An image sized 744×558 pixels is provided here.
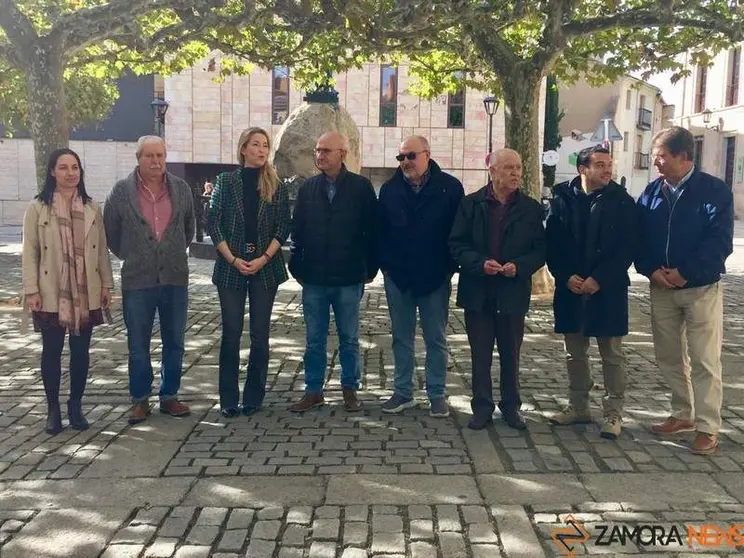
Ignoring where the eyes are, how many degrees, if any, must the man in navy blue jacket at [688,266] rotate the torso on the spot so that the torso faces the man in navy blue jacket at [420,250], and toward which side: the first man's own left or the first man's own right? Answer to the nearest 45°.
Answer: approximately 45° to the first man's own right

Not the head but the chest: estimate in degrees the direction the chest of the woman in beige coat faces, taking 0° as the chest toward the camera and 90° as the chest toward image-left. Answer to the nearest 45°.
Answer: approximately 0°

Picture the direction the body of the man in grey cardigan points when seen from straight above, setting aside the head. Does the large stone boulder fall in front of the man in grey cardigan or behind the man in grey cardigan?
behind
